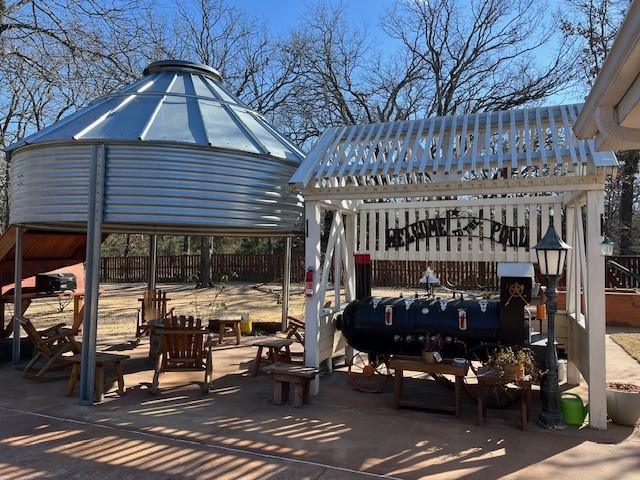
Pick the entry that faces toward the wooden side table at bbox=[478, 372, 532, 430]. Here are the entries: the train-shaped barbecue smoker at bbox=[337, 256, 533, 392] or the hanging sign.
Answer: the hanging sign

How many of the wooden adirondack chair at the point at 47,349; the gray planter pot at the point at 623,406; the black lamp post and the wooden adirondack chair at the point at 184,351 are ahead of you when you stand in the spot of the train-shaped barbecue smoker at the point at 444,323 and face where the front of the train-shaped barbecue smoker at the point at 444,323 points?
2

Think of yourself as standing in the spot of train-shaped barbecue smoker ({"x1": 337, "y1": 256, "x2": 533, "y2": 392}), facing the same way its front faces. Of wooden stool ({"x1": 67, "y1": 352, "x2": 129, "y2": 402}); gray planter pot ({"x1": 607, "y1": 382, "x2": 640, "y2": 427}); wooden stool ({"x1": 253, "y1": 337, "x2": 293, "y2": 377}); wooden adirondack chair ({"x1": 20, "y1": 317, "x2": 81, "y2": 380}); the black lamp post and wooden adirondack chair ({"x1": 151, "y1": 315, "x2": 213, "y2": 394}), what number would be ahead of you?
4

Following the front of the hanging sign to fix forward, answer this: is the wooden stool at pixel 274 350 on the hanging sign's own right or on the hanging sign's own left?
on the hanging sign's own right

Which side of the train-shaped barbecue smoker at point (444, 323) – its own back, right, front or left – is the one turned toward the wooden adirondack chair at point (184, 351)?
front

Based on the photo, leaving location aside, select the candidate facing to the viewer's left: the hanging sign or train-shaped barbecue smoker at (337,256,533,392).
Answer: the train-shaped barbecue smoker

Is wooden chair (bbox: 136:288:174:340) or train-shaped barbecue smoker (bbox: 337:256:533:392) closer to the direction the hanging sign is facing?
the train-shaped barbecue smoker

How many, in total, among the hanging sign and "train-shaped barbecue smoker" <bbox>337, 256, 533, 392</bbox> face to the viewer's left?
1

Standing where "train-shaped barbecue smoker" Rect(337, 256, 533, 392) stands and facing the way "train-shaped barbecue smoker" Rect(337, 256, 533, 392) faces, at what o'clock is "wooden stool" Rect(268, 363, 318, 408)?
The wooden stool is roughly at 11 o'clock from the train-shaped barbecue smoker.

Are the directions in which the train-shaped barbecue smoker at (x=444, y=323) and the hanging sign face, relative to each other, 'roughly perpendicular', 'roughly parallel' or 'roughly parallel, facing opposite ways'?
roughly perpendicular

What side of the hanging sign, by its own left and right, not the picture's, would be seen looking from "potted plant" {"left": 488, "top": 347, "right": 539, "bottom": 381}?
front

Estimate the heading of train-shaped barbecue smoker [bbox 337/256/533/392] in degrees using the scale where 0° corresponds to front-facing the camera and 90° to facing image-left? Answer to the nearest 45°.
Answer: approximately 90°

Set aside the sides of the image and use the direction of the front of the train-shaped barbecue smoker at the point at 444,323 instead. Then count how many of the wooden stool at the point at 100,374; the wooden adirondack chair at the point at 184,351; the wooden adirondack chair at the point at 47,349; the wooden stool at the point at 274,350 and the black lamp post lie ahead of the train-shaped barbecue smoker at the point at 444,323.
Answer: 4

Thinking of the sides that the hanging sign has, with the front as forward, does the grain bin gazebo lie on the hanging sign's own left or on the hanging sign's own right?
on the hanging sign's own right

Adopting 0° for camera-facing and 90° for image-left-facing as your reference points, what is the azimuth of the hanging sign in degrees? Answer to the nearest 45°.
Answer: approximately 0°
